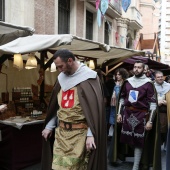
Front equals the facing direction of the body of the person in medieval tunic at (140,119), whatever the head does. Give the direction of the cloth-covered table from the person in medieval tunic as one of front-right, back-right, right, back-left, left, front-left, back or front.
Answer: front-right

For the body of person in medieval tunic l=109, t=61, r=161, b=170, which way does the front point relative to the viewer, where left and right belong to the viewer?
facing the viewer and to the left of the viewer

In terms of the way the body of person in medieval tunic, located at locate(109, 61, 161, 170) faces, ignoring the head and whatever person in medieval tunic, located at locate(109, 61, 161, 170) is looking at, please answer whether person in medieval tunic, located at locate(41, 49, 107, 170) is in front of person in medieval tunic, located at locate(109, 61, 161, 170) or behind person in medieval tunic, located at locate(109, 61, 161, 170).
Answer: in front

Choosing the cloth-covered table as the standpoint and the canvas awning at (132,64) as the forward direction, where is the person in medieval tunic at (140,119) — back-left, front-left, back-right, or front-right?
front-right

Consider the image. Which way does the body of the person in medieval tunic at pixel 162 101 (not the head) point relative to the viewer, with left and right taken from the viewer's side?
facing the viewer

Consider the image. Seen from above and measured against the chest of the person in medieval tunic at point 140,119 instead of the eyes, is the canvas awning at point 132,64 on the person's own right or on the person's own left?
on the person's own right

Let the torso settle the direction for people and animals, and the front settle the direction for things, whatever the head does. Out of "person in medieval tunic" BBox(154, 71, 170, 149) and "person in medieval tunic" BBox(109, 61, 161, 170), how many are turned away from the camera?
0

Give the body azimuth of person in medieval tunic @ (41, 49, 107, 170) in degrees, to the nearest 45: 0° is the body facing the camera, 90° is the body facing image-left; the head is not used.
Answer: approximately 45°

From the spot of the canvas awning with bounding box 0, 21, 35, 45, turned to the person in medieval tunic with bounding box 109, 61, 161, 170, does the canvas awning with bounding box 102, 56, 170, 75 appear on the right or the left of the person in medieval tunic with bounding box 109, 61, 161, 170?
left

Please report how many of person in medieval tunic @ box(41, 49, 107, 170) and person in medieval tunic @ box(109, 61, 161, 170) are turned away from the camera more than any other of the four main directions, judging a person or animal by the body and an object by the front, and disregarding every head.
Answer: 0
